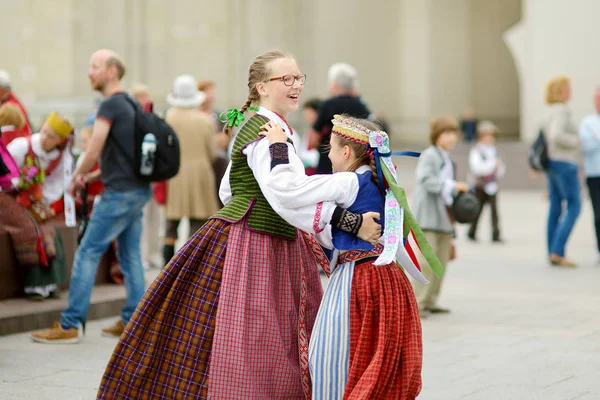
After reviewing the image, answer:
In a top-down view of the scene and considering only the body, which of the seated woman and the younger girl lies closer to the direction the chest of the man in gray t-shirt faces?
the seated woman

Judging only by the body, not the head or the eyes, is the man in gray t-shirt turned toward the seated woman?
no

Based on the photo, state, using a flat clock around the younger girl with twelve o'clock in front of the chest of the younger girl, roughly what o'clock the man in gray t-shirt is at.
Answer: The man in gray t-shirt is roughly at 2 o'clock from the younger girl.

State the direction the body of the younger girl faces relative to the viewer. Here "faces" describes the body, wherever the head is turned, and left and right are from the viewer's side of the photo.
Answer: facing to the left of the viewer

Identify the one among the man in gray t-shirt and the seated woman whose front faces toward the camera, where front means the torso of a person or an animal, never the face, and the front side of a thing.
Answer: the seated woman

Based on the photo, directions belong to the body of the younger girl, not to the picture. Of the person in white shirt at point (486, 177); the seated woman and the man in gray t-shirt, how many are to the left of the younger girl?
0

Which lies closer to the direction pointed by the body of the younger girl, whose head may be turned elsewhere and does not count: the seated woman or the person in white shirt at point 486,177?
the seated woman

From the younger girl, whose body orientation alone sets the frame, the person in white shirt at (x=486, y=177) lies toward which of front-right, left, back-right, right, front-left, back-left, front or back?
right

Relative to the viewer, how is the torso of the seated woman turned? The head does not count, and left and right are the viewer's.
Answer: facing the viewer

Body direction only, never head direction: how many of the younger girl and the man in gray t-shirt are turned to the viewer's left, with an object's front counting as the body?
2

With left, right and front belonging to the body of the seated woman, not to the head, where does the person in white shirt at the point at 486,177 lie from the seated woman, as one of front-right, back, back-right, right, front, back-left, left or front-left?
back-left

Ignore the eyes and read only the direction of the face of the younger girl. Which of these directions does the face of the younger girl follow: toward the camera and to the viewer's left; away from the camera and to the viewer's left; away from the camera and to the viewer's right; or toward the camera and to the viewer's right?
away from the camera and to the viewer's left

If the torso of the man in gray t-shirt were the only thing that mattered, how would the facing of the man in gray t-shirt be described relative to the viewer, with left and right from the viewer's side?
facing to the left of the viewer
